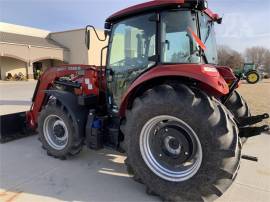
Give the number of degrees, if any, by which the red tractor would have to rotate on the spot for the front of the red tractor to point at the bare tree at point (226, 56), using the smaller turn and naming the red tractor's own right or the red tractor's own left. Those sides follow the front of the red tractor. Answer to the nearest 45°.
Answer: approximately 45° to the red tractor's own right

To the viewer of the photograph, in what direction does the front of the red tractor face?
facing away from the viewer and to the left of the viewer
